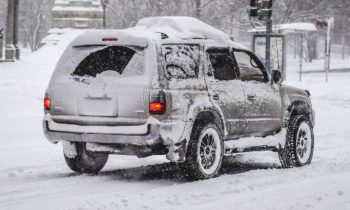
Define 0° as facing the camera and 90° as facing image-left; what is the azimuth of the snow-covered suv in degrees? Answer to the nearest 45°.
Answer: approximately 225°

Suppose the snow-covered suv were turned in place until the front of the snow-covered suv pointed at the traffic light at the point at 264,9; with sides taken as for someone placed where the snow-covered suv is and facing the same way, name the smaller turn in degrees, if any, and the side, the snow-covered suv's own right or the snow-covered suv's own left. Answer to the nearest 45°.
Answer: approximately 45° to the snow-covered suv's own left

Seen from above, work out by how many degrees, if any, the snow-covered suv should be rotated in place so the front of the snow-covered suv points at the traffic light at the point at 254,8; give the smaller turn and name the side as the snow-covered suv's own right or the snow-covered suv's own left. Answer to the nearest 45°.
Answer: approximately 45° to the snow-covered suv's own left
